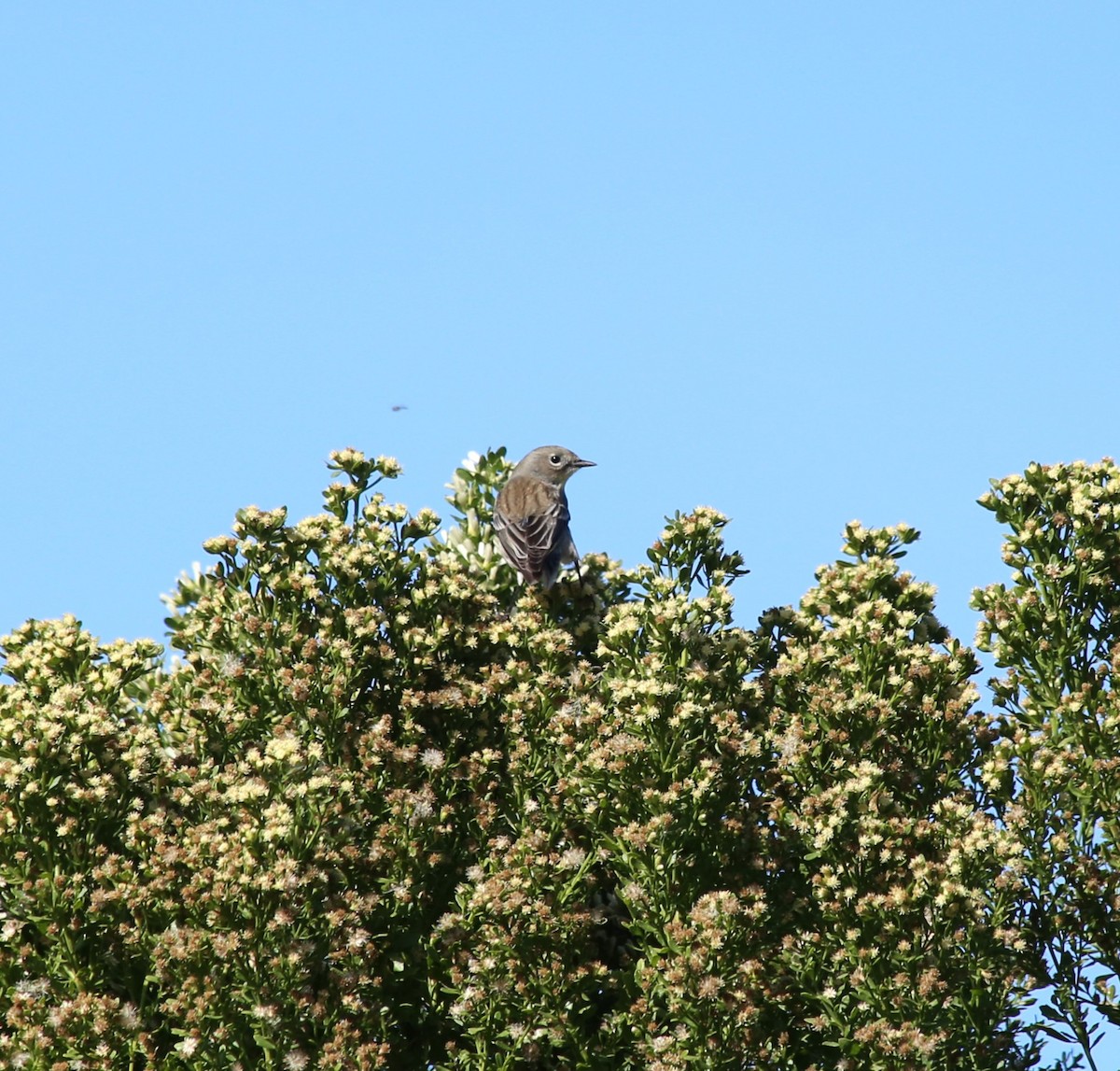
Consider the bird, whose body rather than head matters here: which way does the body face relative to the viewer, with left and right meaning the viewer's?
facing away from the viewer and to the right of the viewer

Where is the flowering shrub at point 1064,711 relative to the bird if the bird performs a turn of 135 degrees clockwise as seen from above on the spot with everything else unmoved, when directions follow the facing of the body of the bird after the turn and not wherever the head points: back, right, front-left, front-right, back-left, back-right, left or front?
left
